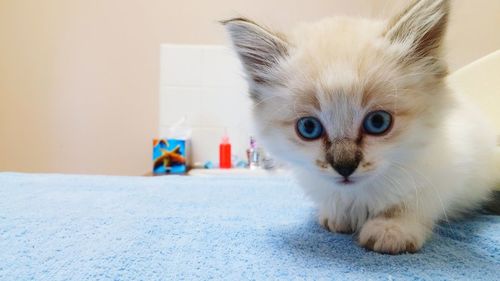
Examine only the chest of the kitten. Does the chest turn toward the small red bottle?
no

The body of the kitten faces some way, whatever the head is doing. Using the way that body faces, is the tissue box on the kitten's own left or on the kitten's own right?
on the kitten's own right

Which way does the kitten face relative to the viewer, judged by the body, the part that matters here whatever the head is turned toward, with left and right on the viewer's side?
facing the viewer and to the left of the viewer
